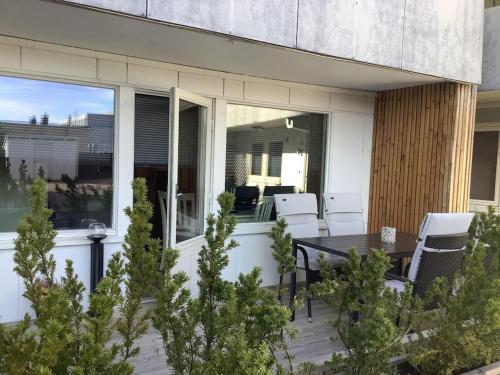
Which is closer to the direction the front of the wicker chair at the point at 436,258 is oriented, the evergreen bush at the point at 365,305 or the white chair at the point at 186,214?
the white chair

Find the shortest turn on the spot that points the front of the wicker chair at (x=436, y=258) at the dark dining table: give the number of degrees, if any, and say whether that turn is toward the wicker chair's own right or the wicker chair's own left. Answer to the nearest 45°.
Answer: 0° — it already faces it

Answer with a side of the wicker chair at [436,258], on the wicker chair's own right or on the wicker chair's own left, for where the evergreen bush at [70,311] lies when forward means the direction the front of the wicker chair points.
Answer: on the wicker chair's own left

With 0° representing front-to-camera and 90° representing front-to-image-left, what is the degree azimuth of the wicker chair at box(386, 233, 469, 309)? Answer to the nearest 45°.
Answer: approximately 135°

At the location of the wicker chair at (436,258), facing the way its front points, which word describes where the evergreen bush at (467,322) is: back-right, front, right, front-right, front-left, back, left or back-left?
back-left
